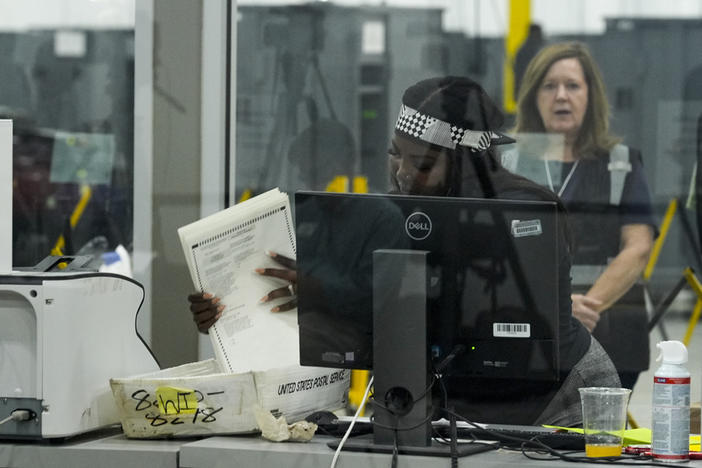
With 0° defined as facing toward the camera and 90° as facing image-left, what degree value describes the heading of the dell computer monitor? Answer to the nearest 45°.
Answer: approximately 180°

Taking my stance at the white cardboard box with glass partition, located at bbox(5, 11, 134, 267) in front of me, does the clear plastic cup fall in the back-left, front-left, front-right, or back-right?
back-right

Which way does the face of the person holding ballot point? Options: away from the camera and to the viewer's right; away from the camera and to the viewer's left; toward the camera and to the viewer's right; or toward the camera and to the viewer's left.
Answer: toward the camera and to the viewer's left

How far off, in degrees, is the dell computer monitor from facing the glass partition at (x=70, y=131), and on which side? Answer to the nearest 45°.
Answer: approximately 45° to its left

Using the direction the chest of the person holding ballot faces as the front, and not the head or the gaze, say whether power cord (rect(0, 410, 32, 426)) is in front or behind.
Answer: in front

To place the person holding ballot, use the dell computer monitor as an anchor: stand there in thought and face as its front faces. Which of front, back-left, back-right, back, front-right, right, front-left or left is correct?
front

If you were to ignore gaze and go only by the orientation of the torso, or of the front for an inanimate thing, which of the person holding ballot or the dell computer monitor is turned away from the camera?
the dell computer monitor

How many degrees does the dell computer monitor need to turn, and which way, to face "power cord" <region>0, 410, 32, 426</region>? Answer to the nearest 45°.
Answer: approximately 90° to its left

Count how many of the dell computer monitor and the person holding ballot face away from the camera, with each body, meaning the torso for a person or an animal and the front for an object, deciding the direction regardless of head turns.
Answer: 1

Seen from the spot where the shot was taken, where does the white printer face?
facing away from the viewer and to the right of the viewer

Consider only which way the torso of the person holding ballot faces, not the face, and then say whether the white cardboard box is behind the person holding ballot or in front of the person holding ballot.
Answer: in front

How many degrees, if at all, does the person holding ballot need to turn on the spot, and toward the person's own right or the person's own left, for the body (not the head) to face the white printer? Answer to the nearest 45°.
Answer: approximately 45° to the person's own right
